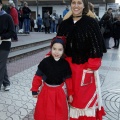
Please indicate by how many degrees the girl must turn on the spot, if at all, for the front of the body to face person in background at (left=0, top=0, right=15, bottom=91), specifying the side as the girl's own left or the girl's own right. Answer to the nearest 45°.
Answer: approximately 135° to the girl's own right

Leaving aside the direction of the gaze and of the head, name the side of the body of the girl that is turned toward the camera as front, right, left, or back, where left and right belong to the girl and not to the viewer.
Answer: front
